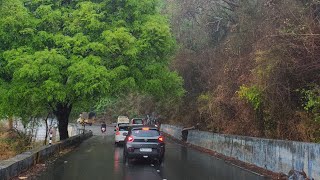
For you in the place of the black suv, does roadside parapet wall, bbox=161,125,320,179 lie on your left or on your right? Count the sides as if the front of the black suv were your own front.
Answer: on your right

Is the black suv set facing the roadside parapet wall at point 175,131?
yes

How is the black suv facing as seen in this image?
away from the camera

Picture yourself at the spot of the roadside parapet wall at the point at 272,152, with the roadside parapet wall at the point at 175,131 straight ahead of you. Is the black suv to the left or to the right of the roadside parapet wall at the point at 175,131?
left

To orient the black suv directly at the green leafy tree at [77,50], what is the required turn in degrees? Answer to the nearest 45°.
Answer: approximately 45° to its left

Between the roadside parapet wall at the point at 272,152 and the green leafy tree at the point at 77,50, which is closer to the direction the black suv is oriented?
the green leafy tree
